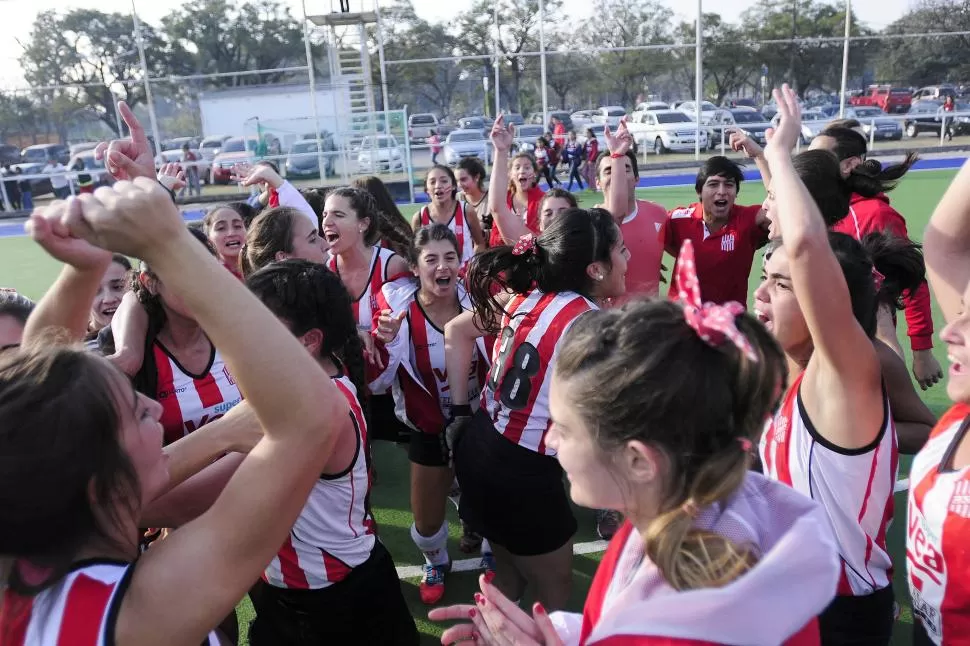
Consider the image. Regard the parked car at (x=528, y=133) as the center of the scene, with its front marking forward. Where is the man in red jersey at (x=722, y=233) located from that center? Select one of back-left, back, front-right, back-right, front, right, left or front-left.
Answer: front-left

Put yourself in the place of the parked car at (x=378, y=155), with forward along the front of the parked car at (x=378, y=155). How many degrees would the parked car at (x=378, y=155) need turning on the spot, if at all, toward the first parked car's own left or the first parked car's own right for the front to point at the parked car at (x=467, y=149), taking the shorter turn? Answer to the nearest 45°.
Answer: approximately 135° to the first parked car's own left

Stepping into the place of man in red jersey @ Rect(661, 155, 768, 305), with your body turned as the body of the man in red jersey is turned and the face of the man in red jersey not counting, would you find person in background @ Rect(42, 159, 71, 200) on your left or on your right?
on your right

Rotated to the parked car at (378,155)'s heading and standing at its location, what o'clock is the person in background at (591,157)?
The person in background is roughly at 9 o'clock from the parked car.

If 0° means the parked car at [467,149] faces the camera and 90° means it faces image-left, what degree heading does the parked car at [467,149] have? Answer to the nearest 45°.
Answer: approximately 0°

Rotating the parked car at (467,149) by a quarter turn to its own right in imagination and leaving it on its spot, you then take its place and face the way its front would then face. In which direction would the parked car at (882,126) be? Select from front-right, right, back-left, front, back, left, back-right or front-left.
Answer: back

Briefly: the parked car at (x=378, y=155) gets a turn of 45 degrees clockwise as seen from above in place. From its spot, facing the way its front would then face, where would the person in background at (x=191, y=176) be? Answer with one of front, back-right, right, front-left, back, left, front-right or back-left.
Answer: front-right

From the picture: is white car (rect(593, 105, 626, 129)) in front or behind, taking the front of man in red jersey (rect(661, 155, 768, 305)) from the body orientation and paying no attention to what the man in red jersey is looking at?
behind

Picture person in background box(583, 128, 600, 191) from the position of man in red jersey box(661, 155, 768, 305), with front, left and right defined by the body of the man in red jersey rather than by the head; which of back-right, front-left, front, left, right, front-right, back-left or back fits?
back

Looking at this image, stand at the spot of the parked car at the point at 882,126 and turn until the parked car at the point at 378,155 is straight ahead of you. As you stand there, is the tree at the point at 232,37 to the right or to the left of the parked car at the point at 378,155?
right
